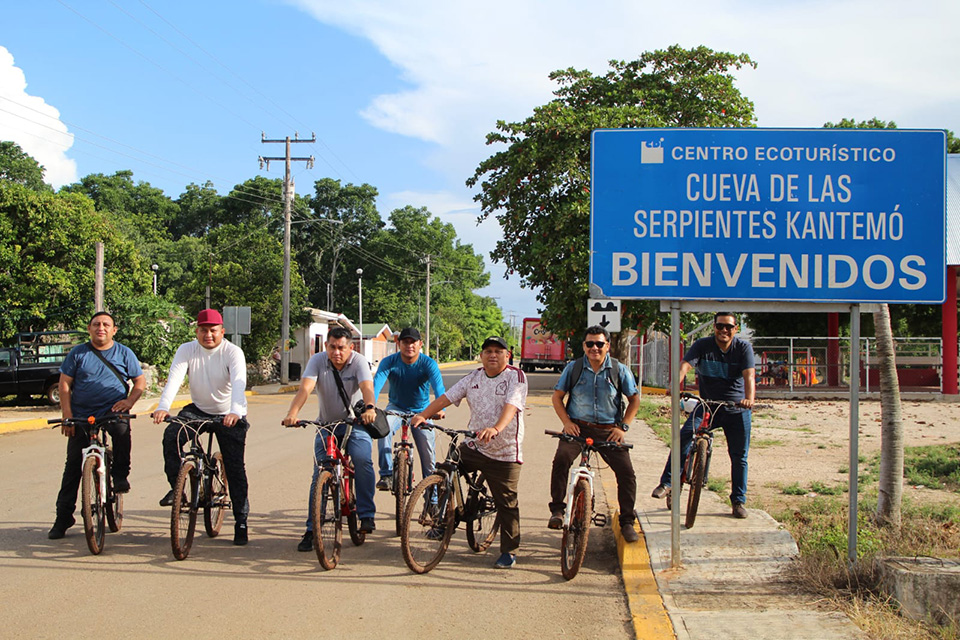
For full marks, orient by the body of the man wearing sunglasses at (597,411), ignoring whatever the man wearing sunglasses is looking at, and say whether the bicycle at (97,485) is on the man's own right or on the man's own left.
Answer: on the man's own right

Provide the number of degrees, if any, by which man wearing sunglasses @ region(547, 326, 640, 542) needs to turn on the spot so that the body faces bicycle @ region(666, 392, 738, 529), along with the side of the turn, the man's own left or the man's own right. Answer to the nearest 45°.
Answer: approximately 135° to the man's own left

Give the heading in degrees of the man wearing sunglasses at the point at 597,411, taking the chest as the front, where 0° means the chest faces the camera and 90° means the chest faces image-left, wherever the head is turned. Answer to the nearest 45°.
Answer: approximately 0°

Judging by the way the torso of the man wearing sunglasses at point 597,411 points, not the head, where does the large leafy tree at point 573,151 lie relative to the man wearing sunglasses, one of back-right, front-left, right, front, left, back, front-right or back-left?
back

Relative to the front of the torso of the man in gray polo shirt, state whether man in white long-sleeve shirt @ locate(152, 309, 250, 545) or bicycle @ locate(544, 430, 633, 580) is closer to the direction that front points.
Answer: the bicycle

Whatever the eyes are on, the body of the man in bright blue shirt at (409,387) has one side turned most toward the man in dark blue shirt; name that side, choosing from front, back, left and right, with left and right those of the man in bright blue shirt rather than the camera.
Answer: left

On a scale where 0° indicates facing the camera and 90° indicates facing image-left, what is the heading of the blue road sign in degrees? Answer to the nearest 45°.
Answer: approximately 0°

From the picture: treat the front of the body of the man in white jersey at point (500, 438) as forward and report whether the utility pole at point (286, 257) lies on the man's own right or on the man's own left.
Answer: on the man's own right
